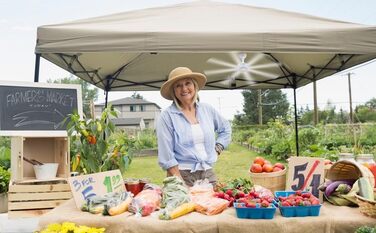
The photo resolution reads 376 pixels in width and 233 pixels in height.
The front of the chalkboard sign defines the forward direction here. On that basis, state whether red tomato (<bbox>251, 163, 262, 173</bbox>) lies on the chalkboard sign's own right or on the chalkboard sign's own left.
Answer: on the chalkboard sign's own left

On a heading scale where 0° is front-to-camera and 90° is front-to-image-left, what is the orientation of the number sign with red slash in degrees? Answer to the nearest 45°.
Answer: approximately 0°

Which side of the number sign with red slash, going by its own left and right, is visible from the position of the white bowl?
right

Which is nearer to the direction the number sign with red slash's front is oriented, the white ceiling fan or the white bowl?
the white bowl

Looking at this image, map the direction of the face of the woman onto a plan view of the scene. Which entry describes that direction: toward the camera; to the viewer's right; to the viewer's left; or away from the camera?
toward the camera

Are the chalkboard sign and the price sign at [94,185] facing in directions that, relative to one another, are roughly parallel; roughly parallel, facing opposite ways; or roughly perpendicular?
roughly parallel

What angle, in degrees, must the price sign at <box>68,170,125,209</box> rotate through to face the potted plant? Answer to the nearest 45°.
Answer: approximately 135° to its right

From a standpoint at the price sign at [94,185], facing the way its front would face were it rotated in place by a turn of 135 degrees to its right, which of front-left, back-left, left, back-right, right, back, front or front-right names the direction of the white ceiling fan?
right

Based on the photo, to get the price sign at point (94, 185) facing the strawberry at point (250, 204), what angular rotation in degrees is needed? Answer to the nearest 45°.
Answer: approximately 45° to its left

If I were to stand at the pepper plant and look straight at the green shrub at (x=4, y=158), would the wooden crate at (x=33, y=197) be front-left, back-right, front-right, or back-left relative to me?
front-left

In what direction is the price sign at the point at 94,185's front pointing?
toward the camera

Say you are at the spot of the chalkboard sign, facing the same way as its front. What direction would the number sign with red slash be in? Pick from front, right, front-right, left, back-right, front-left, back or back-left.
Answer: front-left
